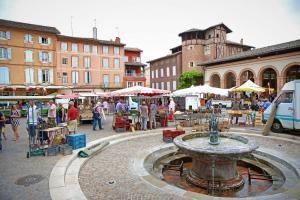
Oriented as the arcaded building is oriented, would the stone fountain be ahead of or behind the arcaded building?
ahead

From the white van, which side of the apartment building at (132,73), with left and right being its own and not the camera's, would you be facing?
front

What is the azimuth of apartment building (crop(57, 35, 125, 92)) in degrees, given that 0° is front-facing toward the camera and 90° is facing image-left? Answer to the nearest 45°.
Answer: approximately 315°

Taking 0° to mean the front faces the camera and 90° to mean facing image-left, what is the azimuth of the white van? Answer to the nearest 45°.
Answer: approximately 90°

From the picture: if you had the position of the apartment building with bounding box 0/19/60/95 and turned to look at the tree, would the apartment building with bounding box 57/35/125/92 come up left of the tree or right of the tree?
left

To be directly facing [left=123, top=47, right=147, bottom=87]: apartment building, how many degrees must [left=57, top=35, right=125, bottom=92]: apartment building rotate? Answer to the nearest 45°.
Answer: approximately 90° to its left

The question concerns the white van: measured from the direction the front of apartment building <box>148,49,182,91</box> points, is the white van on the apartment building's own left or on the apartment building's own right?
on the apartment building's own left

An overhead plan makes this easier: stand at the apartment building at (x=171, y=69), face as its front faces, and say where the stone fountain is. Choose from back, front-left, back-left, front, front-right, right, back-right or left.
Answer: front-left

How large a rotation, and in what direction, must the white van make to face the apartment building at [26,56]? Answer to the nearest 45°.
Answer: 0° — it already faces it

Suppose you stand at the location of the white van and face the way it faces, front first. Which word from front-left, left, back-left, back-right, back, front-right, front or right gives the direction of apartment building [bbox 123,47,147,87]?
front-right

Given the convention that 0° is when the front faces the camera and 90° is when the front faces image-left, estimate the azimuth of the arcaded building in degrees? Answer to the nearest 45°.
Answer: approximately 45°

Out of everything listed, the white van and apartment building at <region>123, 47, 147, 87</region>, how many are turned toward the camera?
1

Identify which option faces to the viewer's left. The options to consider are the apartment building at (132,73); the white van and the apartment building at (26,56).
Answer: the white van

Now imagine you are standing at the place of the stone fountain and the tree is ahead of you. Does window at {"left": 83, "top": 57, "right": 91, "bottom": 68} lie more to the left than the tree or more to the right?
left
